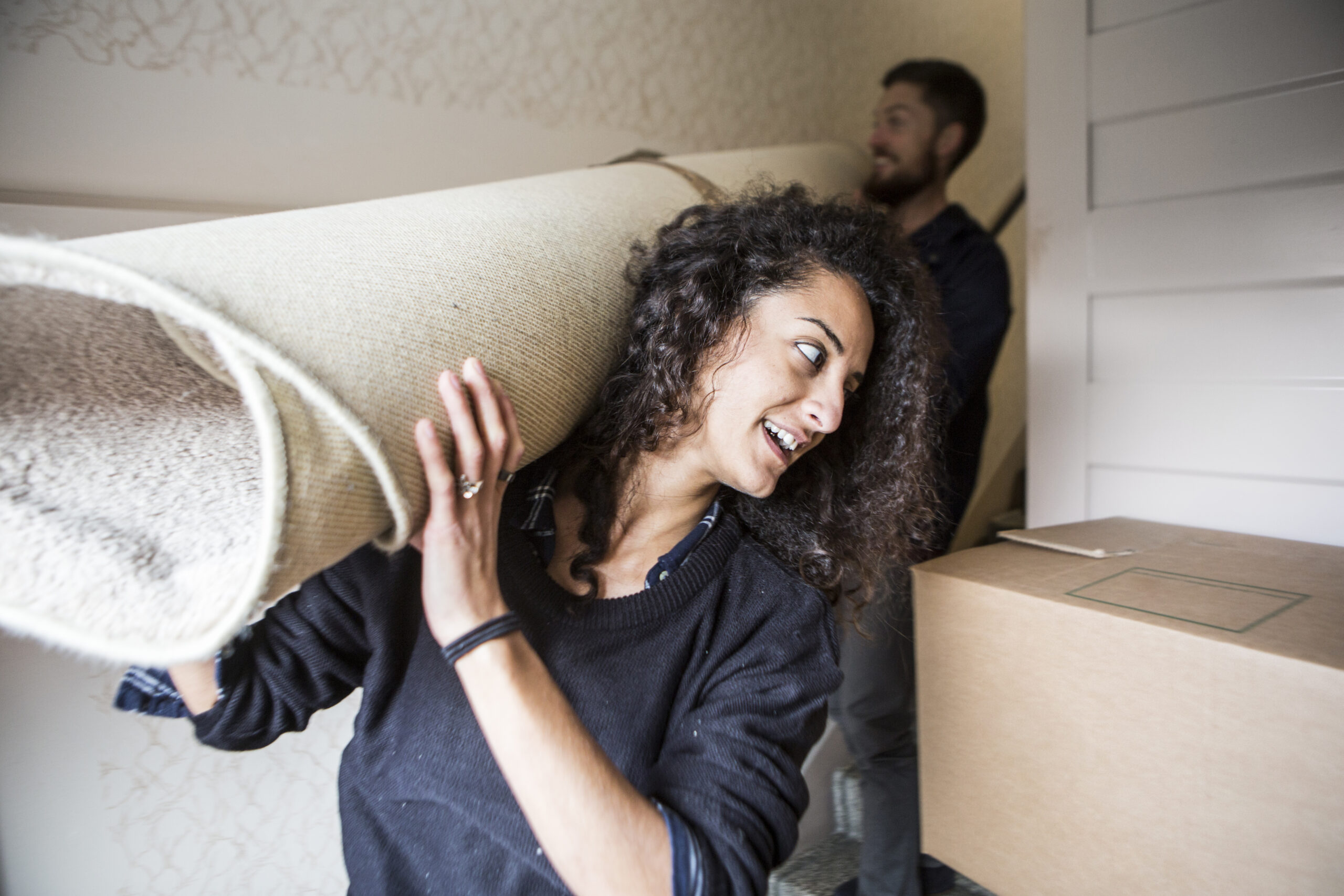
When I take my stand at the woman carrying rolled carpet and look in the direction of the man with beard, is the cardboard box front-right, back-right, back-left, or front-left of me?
front-right

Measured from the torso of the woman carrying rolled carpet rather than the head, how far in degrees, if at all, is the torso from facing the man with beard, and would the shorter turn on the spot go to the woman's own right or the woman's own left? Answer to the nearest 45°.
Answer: approximately 135° to the woman's own left

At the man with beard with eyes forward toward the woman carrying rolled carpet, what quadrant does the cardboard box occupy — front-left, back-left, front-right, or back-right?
front-left

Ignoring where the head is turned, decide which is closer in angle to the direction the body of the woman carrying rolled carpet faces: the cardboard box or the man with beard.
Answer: the cardboard box

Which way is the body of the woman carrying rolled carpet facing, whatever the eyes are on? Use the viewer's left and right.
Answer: facing the viewer

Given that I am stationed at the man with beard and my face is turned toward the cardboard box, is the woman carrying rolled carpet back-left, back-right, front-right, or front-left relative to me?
front-right

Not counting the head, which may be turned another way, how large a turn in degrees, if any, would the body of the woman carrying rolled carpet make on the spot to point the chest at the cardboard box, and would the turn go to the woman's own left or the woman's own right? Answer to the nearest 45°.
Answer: approximately 90° to the woman's own left
